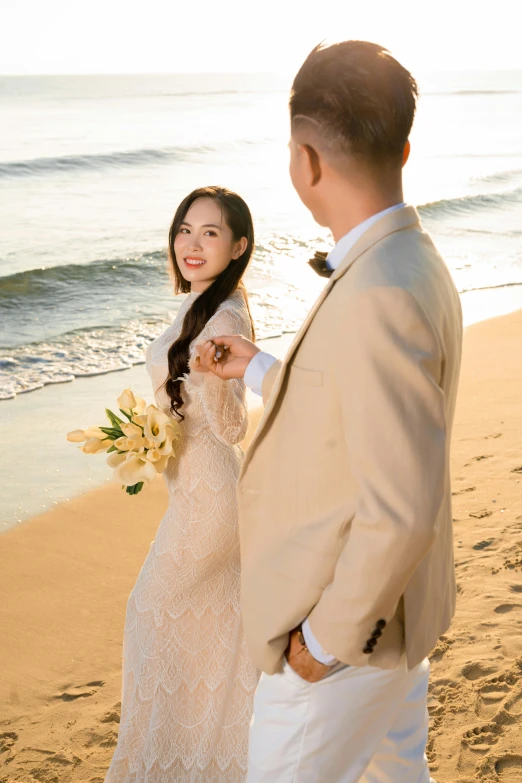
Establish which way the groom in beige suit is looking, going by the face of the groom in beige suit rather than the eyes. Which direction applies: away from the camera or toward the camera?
away from the camera

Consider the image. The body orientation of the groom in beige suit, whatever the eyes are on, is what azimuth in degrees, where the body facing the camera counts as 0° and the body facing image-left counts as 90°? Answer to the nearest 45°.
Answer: approximately 90°
